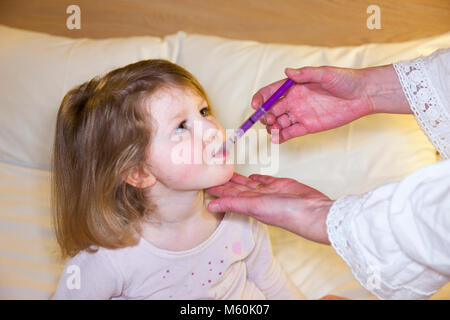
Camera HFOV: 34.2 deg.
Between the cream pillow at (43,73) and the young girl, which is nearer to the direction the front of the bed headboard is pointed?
the young girl

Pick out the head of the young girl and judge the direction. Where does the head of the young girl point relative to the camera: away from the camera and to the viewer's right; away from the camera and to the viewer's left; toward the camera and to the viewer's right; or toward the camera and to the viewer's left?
toward the camera and to the viewer's right

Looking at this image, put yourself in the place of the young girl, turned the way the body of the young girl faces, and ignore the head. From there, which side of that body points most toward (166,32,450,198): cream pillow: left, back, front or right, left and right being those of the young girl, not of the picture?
left

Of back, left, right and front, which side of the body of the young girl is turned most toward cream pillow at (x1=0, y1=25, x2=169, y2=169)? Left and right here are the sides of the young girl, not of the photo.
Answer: back

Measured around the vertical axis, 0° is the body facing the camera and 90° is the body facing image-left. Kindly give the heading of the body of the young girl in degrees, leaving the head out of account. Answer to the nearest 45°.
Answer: approximately 315°

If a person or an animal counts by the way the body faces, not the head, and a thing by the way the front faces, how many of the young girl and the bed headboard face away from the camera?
0
